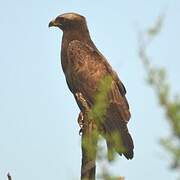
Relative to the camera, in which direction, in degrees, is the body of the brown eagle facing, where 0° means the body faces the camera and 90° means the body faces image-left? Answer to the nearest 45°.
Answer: approximately 90°
